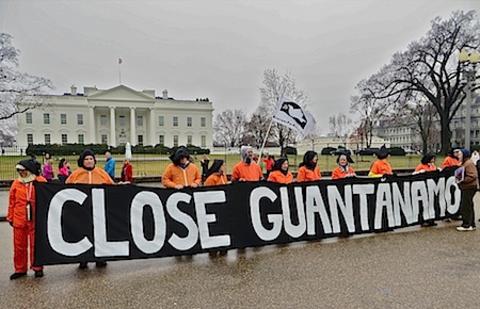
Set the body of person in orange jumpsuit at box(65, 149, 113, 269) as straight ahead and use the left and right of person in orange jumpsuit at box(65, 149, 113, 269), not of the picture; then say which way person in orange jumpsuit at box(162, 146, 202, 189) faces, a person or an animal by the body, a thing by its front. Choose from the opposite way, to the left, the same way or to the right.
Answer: the same way

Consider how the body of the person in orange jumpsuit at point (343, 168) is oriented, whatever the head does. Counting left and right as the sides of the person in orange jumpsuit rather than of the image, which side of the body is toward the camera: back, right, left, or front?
front

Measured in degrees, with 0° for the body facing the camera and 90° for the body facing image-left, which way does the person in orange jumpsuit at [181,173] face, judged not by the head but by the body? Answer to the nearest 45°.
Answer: approximately 0°

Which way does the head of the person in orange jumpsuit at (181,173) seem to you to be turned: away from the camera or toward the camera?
toward the camera

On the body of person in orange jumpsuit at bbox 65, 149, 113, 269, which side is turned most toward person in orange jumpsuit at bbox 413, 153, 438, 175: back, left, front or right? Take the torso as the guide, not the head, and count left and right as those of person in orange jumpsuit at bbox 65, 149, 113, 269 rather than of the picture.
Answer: left

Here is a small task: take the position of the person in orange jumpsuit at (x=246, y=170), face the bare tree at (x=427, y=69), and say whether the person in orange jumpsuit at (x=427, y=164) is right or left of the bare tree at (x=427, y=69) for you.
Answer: right

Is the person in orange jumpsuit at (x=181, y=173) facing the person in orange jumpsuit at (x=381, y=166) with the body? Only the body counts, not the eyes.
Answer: no

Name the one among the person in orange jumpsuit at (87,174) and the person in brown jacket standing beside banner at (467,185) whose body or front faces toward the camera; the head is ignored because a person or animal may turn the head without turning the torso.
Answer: the person in orange jumpsuit

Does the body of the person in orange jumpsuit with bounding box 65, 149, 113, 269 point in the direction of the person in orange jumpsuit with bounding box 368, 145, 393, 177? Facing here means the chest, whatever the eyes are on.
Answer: no

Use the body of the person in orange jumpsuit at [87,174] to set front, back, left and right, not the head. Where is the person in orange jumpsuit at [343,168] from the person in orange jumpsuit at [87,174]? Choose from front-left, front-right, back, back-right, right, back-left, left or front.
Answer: left

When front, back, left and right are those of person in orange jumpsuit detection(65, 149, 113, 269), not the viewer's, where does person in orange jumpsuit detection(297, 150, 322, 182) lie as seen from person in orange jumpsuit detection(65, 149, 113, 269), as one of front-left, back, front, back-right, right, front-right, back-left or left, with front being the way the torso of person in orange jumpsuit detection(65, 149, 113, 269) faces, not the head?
left

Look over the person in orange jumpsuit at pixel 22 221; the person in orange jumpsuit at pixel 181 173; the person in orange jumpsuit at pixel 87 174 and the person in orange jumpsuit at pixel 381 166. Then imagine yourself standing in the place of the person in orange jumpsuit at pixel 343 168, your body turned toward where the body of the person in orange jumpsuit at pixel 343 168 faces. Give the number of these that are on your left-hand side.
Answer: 1
